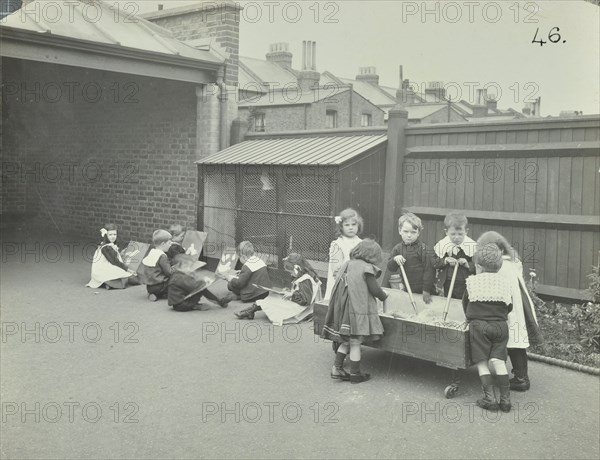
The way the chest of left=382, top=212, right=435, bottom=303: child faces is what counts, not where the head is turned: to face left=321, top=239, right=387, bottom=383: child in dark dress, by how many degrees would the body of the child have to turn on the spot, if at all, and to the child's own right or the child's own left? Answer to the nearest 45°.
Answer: approximately 45° to the child's own right

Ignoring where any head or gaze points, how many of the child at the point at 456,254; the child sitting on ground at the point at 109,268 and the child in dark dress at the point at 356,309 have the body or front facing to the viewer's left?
0

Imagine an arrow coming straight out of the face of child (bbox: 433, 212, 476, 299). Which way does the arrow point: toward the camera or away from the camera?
toward the camera

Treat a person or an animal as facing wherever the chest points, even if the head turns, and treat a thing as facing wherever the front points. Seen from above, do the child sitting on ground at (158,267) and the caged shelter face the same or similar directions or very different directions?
very different directions

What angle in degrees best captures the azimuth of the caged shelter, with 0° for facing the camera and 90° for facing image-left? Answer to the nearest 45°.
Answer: approximately 45°

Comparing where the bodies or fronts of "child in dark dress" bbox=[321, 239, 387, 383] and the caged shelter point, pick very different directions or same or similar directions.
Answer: very different directions

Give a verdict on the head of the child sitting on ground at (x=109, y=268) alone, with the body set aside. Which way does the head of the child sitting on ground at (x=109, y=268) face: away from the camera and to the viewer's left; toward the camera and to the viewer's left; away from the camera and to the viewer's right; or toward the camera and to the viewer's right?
toward the camera and to the viewer's right

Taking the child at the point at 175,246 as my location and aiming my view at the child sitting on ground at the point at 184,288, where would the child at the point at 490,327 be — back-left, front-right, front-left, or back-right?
front-left

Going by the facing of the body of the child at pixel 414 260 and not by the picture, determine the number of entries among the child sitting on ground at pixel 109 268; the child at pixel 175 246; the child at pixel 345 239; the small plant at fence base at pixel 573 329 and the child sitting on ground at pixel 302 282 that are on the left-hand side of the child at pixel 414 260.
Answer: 1

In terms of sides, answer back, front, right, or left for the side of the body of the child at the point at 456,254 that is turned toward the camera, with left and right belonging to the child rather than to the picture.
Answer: front

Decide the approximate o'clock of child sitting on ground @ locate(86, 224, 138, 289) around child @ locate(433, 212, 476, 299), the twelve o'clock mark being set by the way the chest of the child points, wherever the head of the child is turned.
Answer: The child sitting on ground is roughly at 4 o'clock from the child.

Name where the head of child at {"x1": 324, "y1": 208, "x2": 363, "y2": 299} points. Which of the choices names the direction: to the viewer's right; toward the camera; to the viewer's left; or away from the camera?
toward the camera
